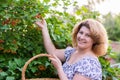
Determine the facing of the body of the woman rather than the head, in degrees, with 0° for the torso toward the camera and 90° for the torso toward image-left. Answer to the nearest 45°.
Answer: approximately 45°
